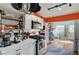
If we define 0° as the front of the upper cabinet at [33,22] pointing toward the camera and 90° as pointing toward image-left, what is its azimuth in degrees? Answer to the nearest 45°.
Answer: approximately 315°
